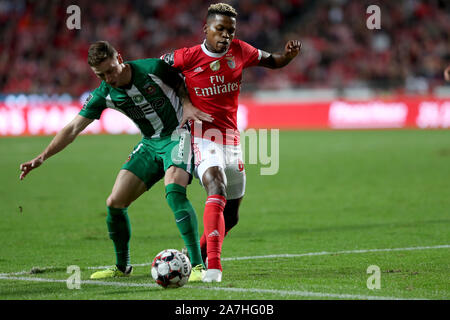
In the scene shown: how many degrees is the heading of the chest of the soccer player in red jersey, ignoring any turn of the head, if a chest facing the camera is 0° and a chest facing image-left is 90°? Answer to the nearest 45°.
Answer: approximately 0°

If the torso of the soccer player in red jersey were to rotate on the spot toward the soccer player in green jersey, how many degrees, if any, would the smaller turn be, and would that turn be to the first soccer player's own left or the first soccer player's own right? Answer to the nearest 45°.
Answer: approximately 90° to the first soccer player's own right
